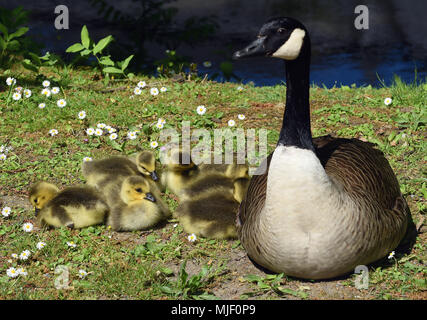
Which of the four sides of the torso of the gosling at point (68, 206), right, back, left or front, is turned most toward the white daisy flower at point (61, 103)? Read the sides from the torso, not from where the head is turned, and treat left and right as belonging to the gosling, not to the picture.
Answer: right

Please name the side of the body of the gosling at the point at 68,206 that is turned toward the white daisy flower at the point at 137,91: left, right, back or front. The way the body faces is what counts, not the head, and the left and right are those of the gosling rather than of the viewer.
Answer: right

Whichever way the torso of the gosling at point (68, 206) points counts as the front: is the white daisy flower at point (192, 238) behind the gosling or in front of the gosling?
behind

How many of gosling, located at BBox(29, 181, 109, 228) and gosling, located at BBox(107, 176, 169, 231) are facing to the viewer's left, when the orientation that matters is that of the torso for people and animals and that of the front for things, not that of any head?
1

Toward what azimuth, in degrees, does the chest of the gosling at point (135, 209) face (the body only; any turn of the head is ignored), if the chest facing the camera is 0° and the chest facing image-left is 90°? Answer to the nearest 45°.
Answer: approximately 315°

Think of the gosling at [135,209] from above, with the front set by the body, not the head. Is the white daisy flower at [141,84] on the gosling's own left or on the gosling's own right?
on the gosling's own left

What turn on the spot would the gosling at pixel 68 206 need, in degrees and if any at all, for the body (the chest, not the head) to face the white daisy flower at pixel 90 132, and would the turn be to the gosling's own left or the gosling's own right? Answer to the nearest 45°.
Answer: approximately 90° to the gosling's own right

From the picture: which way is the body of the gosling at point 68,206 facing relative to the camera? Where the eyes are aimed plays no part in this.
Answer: to the viewer's left

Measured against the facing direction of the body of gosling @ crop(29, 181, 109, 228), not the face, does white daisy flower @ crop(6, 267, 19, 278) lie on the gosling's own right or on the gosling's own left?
on the gosling's own left

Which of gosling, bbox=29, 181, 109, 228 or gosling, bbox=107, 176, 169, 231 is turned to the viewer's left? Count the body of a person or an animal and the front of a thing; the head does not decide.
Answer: gosling, bbox=29, 181, 109, 228
